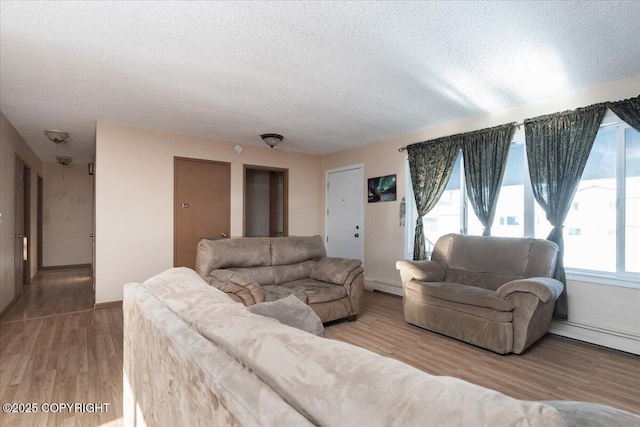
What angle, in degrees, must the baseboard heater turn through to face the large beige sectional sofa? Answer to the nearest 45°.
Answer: approximately 45° to its left

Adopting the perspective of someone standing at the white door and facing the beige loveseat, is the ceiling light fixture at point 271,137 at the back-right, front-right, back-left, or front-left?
front-right

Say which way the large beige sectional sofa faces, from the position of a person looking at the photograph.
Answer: facing away from the viewer and to the right of the viewer

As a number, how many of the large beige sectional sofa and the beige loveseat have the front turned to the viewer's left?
0

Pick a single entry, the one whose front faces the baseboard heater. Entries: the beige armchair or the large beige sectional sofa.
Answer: the large beige sectional sofa

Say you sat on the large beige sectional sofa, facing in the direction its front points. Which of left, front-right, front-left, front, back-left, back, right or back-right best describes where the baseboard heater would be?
front

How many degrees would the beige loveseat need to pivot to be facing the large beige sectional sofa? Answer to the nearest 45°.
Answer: approximately 45° to its right

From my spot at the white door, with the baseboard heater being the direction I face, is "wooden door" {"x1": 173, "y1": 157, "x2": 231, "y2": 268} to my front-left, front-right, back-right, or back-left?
back-right

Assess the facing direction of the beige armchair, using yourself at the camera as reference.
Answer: facing the viewer and to the left of the viewer

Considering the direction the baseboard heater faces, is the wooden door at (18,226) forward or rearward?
forward

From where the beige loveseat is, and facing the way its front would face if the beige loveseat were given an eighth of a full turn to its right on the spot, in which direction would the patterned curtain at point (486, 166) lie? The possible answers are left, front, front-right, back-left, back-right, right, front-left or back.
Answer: left

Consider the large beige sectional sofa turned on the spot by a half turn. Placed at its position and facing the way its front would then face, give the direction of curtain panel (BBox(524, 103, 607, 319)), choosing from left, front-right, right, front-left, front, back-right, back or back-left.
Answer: back

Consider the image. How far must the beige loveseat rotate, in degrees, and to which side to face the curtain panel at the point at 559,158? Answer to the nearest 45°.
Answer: approximately 45° to its left

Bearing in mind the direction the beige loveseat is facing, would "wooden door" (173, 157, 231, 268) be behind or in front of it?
behind

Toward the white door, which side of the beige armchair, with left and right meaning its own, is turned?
right

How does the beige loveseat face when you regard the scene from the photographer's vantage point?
facing the viewer and to the right of the viewer

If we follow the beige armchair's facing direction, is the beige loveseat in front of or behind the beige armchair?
in front
